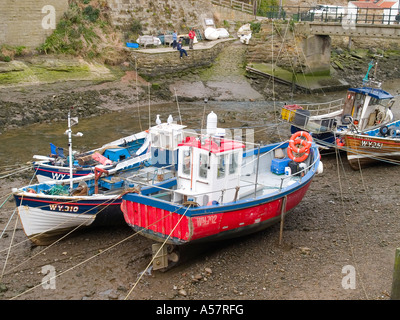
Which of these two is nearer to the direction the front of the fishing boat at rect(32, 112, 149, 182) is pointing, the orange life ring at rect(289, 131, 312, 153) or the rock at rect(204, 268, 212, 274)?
the rock

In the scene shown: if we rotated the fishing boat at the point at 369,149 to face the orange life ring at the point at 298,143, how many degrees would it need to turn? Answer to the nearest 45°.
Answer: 0° — it already faces it

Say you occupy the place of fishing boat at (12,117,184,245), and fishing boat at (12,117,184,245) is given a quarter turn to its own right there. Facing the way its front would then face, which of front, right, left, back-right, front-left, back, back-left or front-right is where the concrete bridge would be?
right

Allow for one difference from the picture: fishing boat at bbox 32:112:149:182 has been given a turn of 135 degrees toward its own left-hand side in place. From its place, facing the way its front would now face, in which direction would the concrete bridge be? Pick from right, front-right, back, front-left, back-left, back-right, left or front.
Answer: front-left

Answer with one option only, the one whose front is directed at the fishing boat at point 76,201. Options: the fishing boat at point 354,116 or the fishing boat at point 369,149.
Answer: the fishing boat at point 369,149

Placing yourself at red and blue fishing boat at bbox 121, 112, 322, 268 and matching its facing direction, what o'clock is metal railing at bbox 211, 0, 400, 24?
The metal railing is roughly at 11 o'clock from the red and blue fishing boat.

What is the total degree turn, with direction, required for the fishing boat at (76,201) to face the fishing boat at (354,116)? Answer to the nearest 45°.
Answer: approximately 180°

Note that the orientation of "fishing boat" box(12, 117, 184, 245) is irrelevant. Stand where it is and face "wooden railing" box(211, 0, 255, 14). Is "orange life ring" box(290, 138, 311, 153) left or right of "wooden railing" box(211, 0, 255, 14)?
right
